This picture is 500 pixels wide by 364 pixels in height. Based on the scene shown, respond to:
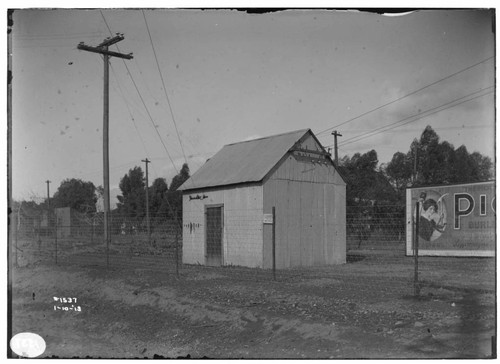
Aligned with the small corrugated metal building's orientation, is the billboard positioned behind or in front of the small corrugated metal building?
behind

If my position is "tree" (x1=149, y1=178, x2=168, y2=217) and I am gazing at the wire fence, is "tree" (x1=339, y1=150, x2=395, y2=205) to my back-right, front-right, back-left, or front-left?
front-left

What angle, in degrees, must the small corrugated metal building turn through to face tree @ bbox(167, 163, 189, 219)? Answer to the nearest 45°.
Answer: approximately 135° to its right

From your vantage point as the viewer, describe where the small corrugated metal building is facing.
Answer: facing the viewer and to the left of the viewer

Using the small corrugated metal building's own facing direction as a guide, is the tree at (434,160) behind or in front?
behind

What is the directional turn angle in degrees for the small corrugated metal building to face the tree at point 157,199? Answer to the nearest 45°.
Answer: approximately 135° to its right

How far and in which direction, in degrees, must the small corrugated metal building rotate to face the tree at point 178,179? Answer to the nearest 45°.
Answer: approximately 135° to its right
